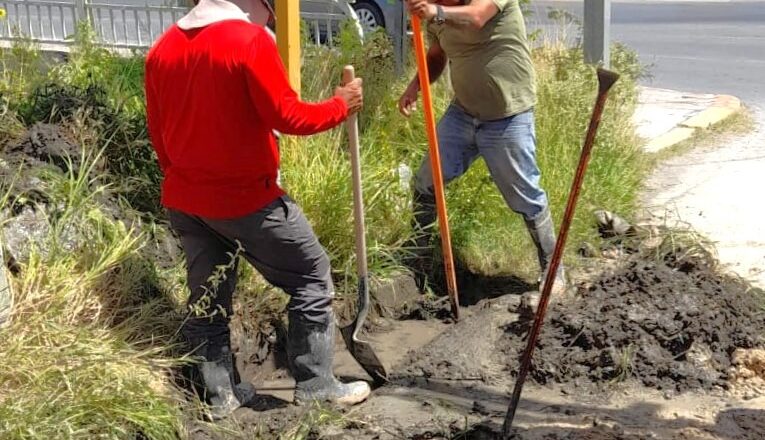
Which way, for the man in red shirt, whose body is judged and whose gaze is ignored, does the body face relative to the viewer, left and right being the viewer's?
facing away from the viewer and to the right of the viewer

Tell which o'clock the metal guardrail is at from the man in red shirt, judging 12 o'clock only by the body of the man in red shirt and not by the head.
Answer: The metal guardrail is roughly at 10 o'clock from the man in red shirt.

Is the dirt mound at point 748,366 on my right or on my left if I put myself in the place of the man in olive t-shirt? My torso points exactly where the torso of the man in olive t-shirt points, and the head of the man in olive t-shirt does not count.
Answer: on my left

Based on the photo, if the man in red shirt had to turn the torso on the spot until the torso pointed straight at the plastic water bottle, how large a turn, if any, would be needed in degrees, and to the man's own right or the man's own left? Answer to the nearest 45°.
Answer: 0° — they already face it

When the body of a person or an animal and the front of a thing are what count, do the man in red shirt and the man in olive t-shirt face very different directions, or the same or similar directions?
very different directions

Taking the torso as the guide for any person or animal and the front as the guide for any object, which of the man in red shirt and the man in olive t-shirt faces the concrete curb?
the man in red shirt

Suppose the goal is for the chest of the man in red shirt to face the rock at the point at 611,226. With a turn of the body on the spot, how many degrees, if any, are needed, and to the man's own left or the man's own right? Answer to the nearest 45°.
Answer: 0° — they already face it

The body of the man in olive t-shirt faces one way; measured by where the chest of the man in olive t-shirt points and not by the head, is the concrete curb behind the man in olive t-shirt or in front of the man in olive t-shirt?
behind

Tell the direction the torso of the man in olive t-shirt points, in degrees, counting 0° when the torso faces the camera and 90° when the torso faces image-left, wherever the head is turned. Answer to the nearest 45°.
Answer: approximately 45°
